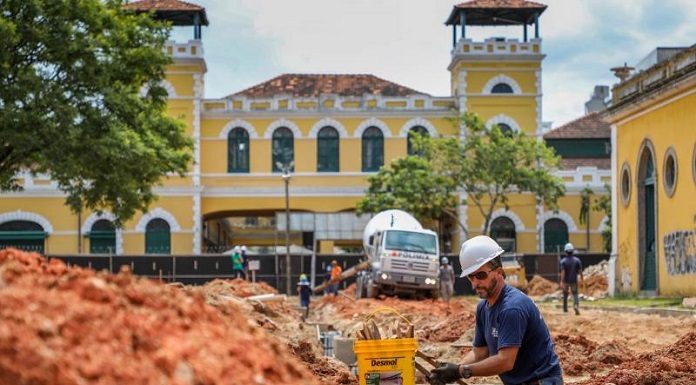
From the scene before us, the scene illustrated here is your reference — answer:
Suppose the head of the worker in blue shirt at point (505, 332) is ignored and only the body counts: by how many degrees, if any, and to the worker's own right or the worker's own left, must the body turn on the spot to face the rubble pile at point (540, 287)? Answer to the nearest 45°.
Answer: approximately 135° to the worker's own right

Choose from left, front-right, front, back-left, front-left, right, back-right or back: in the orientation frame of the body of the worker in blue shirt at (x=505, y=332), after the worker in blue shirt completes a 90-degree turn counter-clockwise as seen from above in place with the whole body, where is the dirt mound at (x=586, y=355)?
back-left

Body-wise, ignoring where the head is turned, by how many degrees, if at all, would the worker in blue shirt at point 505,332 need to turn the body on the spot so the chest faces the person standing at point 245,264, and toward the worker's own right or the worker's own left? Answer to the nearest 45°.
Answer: approximately 135° to the worker's own right

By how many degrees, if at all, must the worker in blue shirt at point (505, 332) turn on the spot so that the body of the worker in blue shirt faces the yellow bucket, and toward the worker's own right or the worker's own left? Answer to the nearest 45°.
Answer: approximately 90° to the worker's own right

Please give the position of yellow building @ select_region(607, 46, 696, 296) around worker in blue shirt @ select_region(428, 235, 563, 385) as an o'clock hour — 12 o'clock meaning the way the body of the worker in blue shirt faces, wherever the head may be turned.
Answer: The yellow building is roughly at 5 o'clock from the worker in blue shirt.

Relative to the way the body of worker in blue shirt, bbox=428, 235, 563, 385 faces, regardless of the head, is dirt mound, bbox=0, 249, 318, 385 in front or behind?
in front

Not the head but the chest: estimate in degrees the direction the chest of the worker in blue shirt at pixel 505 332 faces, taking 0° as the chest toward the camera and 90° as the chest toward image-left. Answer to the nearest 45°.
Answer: approximately 45°
